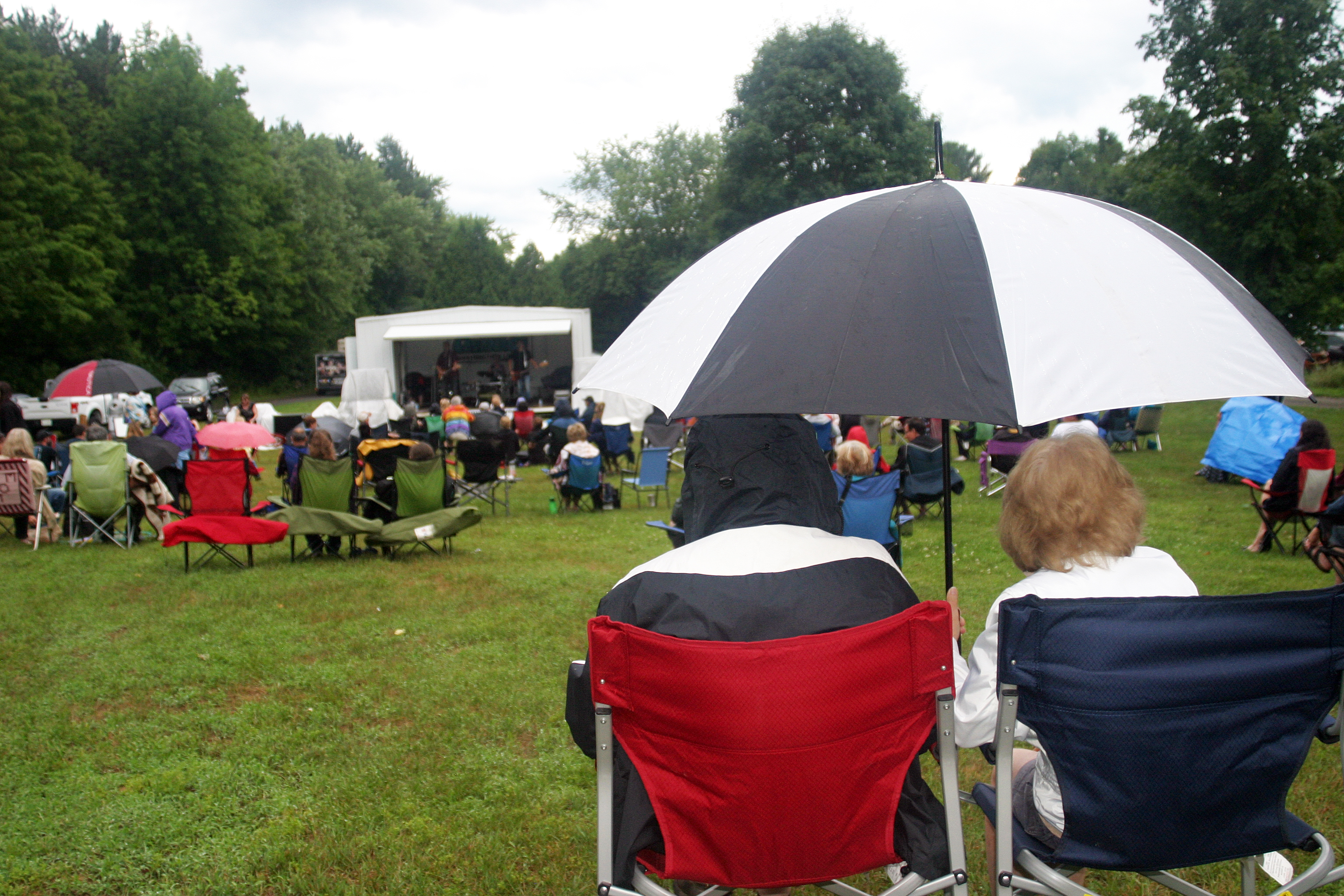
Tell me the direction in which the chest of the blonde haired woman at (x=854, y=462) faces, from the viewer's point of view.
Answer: away from the camera

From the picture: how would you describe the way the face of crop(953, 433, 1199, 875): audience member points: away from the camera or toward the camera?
away from the camera

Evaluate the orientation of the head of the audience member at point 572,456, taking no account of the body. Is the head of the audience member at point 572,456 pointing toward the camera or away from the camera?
away from the camera

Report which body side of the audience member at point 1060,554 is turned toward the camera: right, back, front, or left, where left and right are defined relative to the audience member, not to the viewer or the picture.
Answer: back

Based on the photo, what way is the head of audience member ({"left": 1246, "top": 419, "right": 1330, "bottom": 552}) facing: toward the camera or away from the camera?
away from the camera

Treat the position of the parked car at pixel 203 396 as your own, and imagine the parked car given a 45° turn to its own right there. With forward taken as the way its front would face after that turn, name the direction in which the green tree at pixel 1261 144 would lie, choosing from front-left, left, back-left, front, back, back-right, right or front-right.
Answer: back-left

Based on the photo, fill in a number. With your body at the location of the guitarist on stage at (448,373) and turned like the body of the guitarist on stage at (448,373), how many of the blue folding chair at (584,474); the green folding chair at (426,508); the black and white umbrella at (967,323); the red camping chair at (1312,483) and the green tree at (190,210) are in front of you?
4

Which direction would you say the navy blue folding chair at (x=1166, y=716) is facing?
away from the camera

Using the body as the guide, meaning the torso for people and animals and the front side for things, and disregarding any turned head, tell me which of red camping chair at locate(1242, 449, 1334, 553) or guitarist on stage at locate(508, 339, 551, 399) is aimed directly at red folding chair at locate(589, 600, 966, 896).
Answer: the guitarist on stage

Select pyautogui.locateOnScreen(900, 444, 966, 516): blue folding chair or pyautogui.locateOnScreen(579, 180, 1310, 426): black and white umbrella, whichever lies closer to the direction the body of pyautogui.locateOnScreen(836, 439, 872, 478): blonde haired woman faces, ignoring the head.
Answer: the blue folding chair

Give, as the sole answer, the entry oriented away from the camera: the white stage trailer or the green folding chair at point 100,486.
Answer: the green folding chair

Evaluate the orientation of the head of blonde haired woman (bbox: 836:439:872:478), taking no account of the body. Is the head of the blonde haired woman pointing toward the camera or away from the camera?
away from the camera

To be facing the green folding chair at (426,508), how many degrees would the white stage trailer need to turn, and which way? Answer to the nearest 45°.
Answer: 0° — it already faces it

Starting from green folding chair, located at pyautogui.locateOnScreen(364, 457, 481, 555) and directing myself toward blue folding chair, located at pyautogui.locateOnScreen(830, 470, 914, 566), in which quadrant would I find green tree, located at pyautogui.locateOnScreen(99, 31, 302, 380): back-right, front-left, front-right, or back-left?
back-left

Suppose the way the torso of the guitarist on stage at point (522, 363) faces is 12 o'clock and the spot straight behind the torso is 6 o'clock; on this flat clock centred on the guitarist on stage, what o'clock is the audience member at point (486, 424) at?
The audience member is roughly at 12 o'clock from the guitarist on stage.

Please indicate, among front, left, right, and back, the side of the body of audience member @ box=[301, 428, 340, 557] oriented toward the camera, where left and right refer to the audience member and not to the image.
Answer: back

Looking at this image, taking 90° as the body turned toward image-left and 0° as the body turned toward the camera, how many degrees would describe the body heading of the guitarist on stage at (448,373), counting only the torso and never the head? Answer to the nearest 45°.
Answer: approximately 0°

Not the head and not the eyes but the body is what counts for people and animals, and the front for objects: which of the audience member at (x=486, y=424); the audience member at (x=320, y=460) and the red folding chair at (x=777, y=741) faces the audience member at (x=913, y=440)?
the red folding chair
